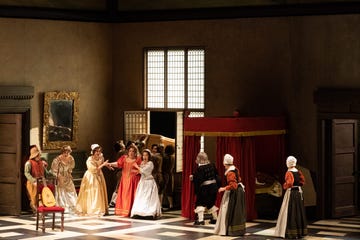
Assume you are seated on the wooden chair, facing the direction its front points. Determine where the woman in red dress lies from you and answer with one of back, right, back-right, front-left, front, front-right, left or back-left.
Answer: left

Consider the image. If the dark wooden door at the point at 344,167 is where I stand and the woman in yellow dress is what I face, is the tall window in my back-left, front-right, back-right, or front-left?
front-right

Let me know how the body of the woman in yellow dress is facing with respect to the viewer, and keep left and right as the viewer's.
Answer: facing the viewer and to the right of the viewer

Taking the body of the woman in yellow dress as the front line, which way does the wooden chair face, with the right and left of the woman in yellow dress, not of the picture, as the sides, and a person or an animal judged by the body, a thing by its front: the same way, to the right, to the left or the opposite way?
the same way

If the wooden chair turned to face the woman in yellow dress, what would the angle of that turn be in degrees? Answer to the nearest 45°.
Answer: approximately 90° to its left

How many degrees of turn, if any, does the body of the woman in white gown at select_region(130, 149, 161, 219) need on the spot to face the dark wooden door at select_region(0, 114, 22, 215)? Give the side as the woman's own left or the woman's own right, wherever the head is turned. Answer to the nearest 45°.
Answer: approximately 45° to the woman's own right

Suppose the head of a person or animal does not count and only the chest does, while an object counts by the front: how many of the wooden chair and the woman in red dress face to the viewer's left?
0

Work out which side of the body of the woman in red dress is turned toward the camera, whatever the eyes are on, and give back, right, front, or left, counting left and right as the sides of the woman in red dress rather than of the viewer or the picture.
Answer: front

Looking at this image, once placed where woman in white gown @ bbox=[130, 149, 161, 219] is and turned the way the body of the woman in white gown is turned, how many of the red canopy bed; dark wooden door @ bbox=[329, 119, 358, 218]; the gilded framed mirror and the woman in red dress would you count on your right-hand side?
2

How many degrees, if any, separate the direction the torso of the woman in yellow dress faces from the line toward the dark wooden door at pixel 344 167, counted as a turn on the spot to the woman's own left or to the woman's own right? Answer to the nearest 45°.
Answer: approximately 45° to the woman's own left

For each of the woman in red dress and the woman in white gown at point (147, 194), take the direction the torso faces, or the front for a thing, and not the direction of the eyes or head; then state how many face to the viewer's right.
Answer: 0

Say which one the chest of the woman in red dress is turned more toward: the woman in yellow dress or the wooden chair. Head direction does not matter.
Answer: the wooden chair

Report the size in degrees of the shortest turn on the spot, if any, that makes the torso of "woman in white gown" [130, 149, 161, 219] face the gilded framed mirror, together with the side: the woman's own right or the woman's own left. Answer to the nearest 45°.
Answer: approximately 90° to the woman's own right

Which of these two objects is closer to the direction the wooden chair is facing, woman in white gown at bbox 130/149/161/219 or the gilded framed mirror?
the woman in white gown

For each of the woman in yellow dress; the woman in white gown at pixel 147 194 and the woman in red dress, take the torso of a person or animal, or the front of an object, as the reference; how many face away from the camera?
0

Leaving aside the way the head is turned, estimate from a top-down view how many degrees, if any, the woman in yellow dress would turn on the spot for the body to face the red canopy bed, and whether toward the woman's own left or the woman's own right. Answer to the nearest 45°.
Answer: approximately 45° to the woman's own left

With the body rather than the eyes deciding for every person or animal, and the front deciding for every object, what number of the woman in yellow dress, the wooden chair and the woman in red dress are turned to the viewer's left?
0

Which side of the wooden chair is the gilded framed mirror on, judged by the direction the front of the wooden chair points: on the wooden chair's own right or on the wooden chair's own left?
on the wooden chair's own left
